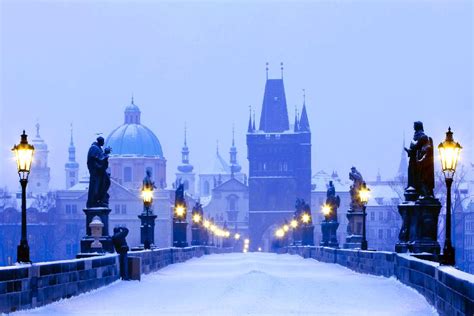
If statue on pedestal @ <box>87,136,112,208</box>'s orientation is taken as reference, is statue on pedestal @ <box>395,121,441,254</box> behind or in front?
in front

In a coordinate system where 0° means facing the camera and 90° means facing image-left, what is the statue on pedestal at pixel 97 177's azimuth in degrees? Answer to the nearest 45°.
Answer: approximately 270°

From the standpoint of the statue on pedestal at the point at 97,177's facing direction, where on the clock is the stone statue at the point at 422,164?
The stone statue is roughly at 1 o'clock from the statue on pedestal.
